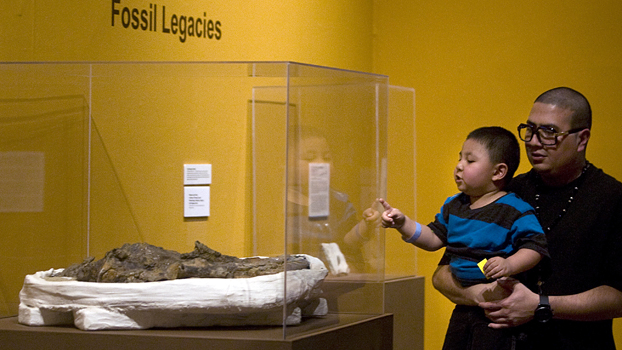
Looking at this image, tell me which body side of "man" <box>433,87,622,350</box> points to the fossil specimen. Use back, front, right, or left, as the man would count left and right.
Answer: front

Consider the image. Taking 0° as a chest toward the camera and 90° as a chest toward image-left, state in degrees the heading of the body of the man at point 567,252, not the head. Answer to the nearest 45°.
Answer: approximately 45°

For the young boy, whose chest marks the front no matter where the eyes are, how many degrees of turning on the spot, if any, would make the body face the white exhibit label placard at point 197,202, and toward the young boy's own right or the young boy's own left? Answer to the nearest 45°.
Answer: approximately 45° to the young boy's own right

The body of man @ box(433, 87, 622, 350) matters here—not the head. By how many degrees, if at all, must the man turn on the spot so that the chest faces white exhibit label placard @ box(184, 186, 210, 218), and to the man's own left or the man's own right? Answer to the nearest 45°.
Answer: approximately 45° to the man's own right

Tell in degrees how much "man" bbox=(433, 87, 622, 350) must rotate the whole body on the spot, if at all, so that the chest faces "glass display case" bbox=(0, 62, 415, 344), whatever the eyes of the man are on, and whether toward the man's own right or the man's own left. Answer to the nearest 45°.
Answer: approximately 45° to the man's own right

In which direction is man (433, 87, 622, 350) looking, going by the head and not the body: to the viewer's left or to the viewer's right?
to the viewer's left

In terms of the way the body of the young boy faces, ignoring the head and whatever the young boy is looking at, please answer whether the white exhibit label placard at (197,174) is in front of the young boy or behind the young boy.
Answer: in front

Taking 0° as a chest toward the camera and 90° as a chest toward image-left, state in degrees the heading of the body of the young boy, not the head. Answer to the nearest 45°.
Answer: approximately 45°

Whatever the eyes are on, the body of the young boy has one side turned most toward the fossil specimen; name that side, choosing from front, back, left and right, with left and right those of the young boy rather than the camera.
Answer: front

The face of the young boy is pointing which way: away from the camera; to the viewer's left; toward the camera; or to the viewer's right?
to the viewer's left
